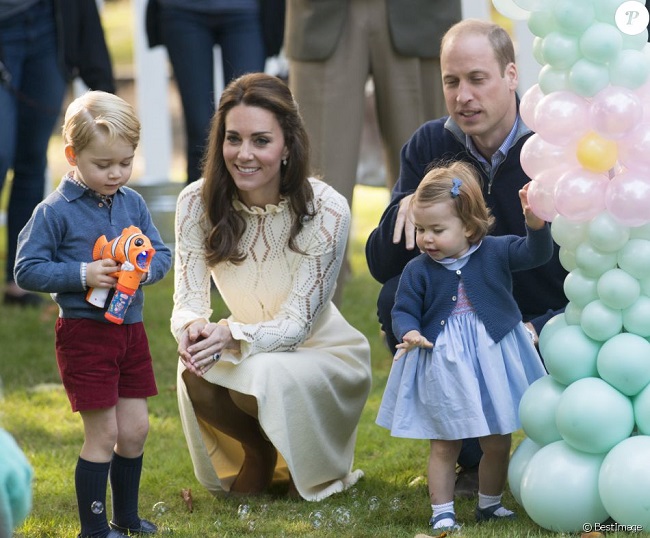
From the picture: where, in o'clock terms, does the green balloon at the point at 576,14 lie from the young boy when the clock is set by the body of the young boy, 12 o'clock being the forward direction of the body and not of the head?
The green balloon is roughly at 11 o'clock from the young boy.

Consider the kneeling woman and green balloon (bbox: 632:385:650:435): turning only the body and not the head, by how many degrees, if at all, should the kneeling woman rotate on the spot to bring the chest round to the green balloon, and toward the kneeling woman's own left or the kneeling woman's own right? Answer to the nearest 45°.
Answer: approximately 90° to the kneeling woman's own left

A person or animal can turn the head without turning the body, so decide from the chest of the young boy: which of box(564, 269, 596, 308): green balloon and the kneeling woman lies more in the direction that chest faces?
the green balloon

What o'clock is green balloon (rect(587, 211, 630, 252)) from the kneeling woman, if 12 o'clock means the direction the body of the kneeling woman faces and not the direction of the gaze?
The green balloon is roughly at 9 o'clock from the kneeling woman.

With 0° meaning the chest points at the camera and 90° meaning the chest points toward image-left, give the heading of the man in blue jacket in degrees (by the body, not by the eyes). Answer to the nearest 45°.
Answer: approximately 0°

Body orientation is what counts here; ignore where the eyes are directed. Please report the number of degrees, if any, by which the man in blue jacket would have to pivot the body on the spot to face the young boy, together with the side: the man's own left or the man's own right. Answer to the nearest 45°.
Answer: approximately 45° to the man's own right

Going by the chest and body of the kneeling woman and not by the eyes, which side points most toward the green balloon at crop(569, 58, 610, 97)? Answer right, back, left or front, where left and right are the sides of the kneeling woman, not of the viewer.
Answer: left

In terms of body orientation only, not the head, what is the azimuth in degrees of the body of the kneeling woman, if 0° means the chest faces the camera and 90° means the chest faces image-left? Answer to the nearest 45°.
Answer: approximately 45°

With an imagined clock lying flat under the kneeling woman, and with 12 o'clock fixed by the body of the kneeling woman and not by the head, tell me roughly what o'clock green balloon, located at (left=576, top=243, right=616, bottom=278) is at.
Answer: The green balloon is roughly at 9 o'clock from the kneeling woman.

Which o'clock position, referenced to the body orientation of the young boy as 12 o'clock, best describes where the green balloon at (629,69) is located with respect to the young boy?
The green balloon is roughly at 11 o'clock from the young boy.
